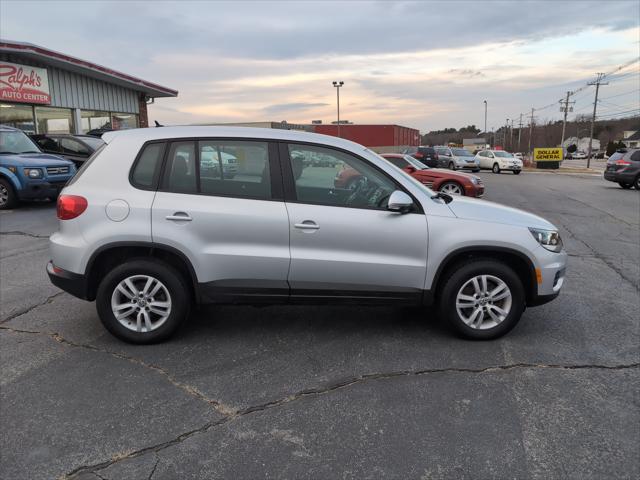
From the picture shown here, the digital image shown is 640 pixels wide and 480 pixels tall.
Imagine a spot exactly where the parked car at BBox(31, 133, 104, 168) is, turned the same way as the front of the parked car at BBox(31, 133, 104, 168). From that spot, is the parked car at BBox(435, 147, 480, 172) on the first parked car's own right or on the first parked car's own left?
on the first parked car's own left

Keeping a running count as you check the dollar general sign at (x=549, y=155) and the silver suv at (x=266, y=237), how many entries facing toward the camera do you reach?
1

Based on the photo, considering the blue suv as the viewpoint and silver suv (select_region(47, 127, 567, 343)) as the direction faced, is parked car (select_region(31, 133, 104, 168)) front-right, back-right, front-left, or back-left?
back-left

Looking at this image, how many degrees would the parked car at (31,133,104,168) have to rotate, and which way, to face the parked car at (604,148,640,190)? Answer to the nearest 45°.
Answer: approximately 45° to its left

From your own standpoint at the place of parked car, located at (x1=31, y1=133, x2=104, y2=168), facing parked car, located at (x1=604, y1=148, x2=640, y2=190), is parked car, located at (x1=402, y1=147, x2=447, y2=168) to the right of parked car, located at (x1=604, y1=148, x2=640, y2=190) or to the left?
left

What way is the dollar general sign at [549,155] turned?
toward the camera

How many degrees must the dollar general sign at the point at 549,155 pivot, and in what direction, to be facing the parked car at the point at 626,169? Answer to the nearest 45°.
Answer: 0° — it already faces it

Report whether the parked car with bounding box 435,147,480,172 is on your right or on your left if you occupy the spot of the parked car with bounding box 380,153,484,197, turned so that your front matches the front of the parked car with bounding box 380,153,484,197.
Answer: on your left

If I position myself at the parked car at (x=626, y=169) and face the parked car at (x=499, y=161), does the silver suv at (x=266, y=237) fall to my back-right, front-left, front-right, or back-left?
back-left

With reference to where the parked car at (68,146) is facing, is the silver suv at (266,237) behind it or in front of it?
in front

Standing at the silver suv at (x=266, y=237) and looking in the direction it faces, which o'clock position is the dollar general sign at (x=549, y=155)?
The dollar general sign is roughly at 10 o'clock from the silver suv.

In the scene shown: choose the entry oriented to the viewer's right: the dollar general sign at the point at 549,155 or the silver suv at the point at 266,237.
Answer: the silver suv

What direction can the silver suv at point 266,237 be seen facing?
to the viewer's right

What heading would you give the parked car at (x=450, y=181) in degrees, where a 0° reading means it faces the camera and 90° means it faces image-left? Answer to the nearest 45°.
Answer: approximately 315°
